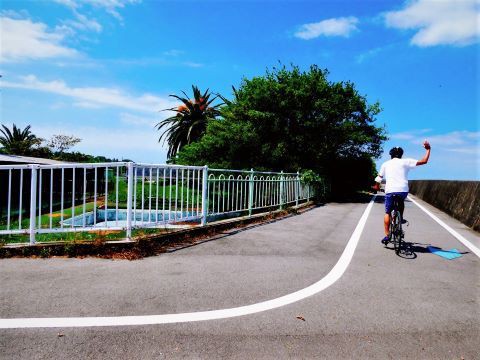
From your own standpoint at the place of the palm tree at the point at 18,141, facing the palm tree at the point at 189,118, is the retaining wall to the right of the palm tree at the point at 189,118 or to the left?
right

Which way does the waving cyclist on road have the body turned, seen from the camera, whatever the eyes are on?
away from the camera

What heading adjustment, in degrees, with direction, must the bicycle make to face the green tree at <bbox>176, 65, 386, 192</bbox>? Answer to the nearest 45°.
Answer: approximately 45° to its left

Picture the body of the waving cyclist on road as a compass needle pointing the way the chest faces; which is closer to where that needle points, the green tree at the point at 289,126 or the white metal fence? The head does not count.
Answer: the green tree

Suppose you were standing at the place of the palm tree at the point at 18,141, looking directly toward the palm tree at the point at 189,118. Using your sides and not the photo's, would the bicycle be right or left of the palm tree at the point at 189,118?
right

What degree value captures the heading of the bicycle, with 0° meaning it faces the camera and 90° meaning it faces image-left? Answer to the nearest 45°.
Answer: approximately 180°

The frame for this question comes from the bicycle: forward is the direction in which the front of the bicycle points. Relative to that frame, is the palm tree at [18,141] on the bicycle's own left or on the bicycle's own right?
on the bicycle's own left

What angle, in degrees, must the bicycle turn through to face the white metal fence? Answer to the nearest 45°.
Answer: approximately 90° to its left

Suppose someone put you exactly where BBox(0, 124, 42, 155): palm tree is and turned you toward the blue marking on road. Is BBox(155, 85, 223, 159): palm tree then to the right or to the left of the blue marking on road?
left
